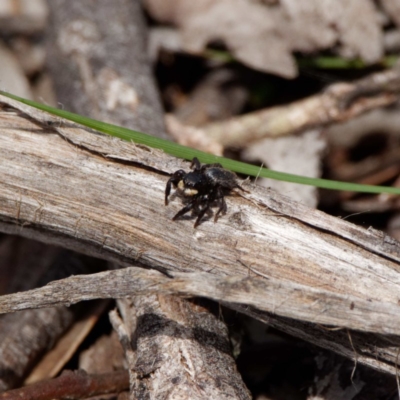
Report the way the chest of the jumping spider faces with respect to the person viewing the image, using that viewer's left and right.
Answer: facing the viewer and to the left of the viewer
